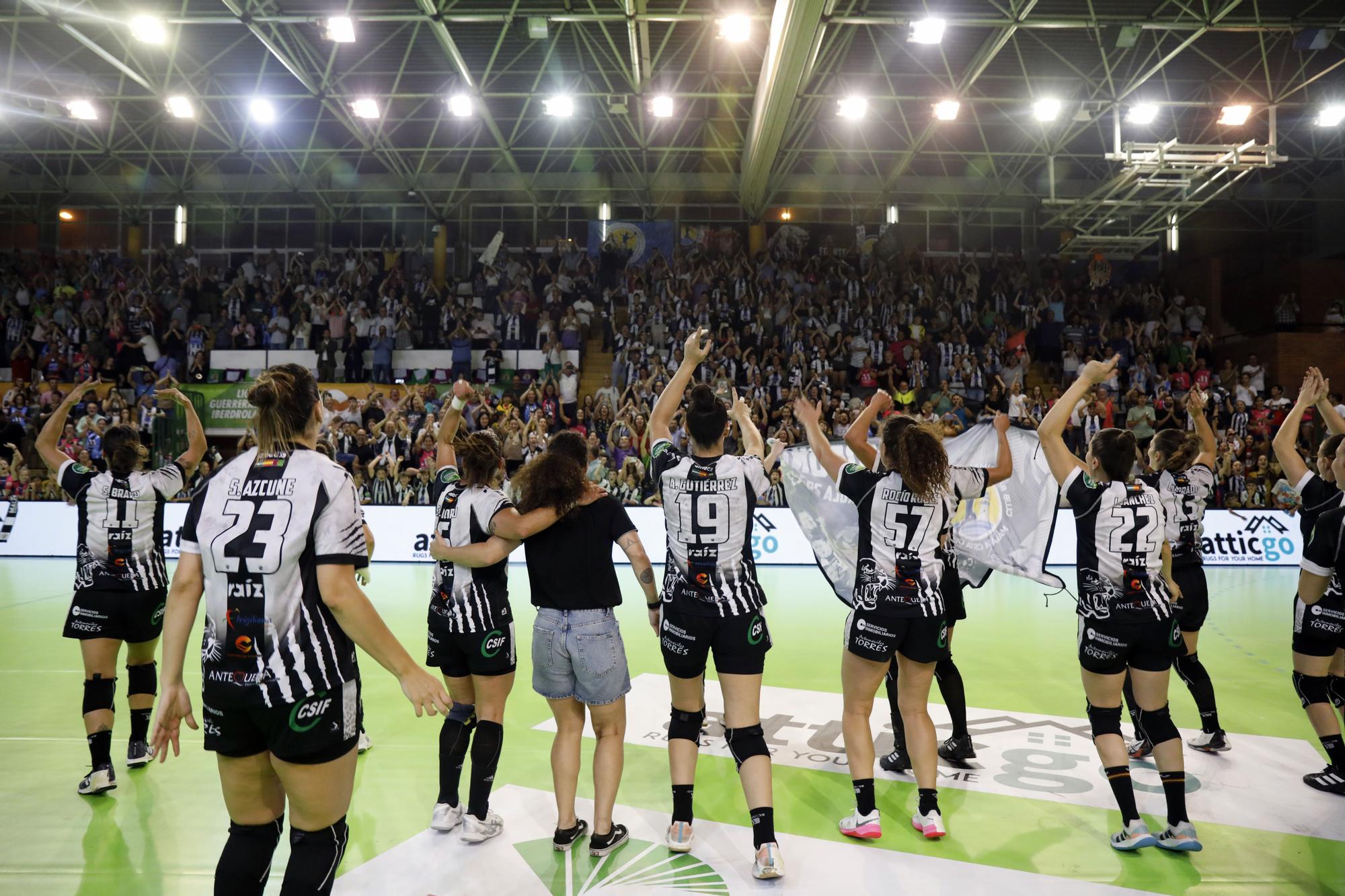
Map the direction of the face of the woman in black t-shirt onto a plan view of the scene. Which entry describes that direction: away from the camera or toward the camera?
away from the camera

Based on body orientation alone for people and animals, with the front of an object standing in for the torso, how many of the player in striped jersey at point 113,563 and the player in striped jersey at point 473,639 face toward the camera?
0

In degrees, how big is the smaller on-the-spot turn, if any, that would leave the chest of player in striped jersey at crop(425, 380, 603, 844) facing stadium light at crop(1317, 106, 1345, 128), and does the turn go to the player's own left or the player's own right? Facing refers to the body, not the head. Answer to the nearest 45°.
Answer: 0° — they already face it

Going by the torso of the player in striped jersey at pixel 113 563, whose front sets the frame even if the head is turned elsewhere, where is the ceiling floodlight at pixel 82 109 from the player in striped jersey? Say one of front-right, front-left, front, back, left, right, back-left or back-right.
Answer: front

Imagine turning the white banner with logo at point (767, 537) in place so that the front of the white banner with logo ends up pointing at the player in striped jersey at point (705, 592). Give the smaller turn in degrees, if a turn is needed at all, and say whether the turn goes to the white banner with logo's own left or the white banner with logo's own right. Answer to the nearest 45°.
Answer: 0° — it already faces them

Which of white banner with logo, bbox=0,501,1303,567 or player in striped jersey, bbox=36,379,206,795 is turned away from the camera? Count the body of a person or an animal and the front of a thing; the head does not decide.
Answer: the player in striped jersey

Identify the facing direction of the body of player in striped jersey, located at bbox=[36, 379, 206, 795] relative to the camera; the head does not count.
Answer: away from the camera

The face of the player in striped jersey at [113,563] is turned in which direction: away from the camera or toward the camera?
away from the camera
